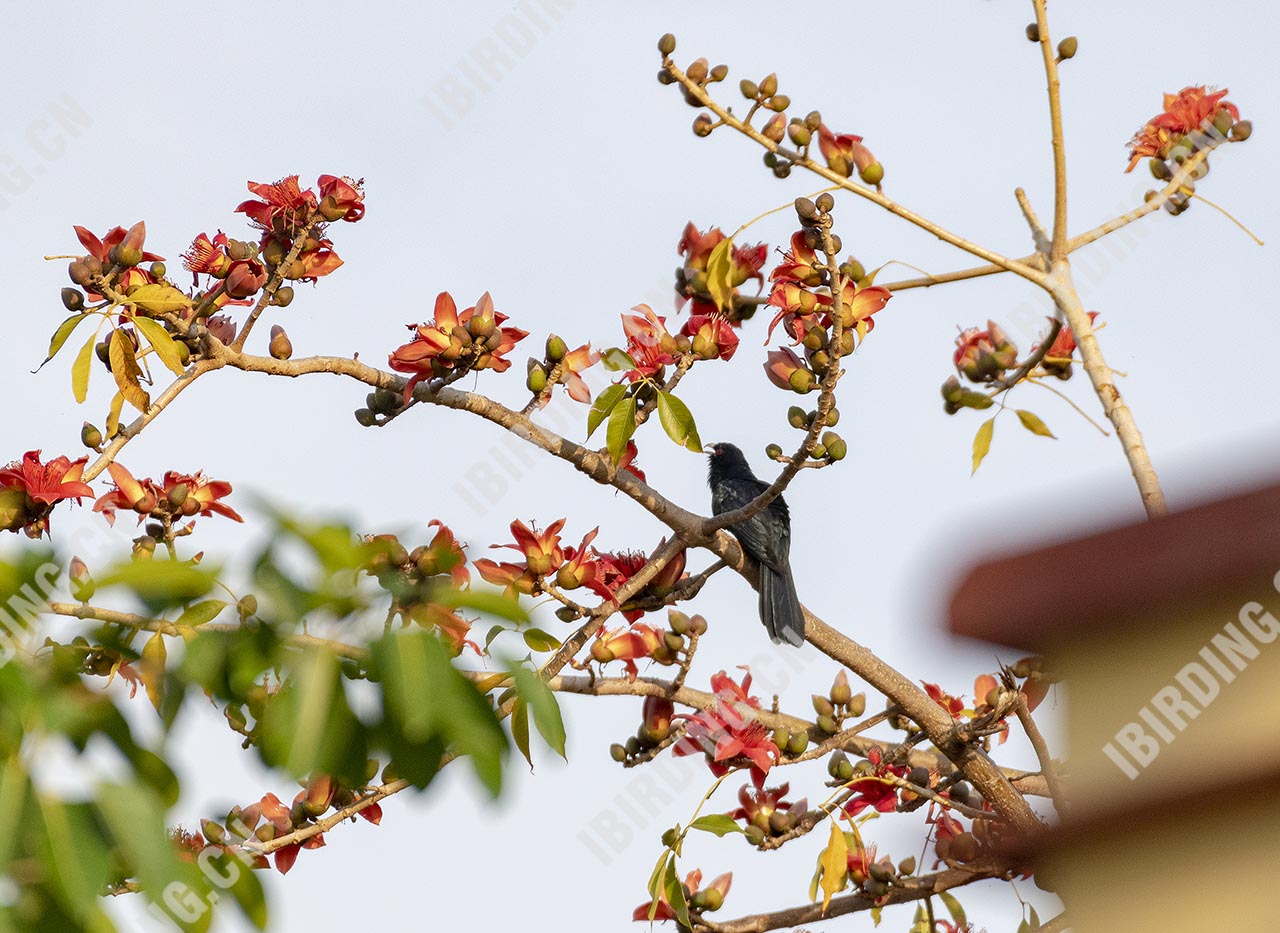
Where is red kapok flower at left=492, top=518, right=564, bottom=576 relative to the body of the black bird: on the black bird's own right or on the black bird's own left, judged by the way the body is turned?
on the black bird's own left

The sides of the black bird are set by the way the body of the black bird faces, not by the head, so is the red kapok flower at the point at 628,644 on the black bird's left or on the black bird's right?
on the black bird's left

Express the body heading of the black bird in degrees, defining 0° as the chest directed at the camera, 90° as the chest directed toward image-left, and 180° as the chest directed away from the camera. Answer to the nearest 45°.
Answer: approximately 135°

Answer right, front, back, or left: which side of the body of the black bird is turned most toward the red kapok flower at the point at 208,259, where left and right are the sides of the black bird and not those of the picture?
left

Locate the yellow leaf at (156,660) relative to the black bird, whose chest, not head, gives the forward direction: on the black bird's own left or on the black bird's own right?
on the black bird's own left

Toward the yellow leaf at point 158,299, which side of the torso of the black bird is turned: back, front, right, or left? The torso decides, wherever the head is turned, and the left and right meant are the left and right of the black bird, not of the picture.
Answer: left

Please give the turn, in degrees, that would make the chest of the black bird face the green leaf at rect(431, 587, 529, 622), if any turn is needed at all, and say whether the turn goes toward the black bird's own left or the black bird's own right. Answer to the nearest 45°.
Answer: approximately 135° to the black bird's own left
